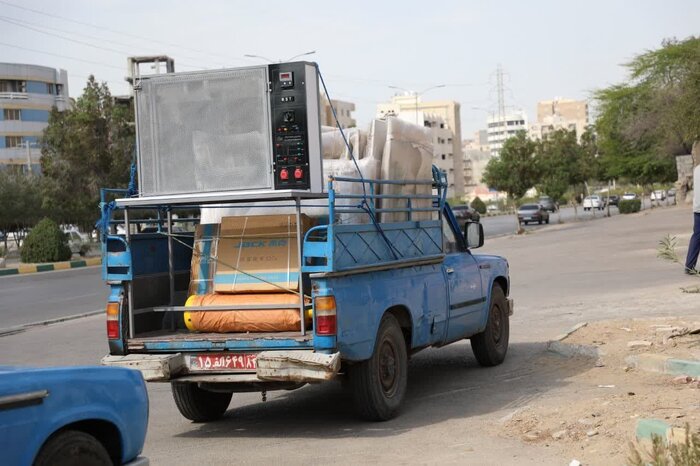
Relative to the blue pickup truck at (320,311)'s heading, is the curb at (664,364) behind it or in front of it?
in front

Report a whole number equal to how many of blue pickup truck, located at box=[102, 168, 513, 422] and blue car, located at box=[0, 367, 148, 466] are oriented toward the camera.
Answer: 0

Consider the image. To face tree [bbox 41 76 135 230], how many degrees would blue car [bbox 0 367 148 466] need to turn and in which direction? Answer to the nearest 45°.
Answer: approximately 45° to its left

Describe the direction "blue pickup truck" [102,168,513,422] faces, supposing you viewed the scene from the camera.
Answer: facing away from the viewer and to the right of the viewer

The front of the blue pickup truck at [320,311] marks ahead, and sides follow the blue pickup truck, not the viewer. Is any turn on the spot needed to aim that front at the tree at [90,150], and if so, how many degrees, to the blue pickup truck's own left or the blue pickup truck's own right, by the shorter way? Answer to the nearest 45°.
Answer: approximately 45° to the blue pickup truck's own left
